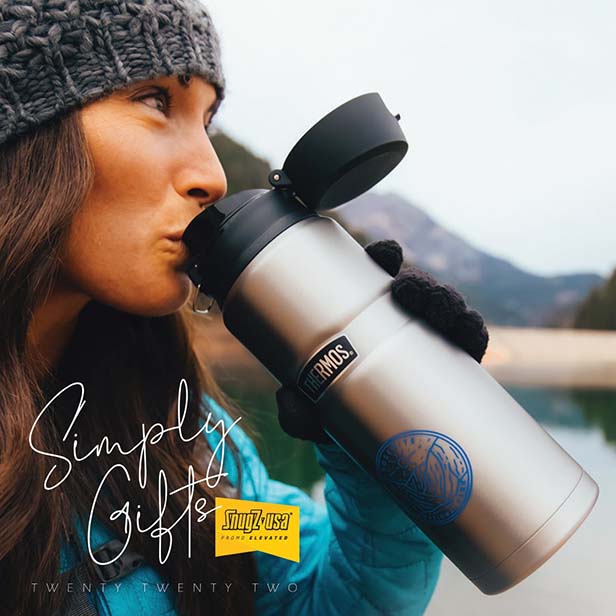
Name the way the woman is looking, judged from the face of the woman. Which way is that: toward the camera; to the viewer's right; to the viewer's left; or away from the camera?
to the viewer's right

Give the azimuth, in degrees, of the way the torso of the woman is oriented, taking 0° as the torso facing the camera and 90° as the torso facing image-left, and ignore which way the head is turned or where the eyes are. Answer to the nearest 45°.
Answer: approximately 315°
